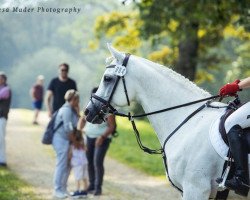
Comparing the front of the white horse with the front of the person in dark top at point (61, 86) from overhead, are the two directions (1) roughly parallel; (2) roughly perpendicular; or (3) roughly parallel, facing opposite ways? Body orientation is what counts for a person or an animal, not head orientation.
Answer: roughly perpendicular

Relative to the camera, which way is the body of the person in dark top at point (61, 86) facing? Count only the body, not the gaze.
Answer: toward the camera

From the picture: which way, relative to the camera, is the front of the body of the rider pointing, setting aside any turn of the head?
to the viewer's left

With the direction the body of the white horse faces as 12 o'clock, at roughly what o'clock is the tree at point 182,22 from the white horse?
The tree is roughly at 3 o'clock from the white horse.

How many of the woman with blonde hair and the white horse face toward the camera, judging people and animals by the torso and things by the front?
0

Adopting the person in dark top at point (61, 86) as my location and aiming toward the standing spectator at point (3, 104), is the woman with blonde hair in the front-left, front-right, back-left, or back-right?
back-left

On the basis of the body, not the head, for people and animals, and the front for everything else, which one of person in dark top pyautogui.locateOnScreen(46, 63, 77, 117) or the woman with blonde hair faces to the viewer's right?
the woman with blonde hair

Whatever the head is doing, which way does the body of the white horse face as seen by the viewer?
to the viewer's left

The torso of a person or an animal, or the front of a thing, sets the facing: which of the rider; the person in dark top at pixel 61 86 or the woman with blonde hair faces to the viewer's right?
the woman with blonde hair

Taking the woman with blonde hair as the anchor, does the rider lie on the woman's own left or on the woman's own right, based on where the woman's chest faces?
on the woman's own right

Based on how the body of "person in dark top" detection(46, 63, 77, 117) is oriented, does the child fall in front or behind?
in front

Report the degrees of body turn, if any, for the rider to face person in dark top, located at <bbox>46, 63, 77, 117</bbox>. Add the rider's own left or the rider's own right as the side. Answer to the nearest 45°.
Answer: approximately 45° to the rider's own right

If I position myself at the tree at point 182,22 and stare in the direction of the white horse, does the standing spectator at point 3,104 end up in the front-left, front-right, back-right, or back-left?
front-right
